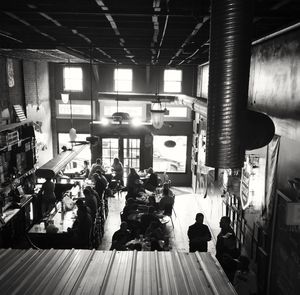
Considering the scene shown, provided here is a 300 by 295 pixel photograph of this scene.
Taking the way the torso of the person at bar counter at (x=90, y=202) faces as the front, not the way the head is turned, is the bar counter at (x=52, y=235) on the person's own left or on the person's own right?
on the person's own left

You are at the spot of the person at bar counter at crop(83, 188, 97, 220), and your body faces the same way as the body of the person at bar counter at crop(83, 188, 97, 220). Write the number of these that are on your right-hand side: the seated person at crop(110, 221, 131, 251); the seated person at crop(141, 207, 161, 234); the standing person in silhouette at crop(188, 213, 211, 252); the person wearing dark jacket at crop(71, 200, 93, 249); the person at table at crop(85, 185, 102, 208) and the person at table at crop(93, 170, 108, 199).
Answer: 2

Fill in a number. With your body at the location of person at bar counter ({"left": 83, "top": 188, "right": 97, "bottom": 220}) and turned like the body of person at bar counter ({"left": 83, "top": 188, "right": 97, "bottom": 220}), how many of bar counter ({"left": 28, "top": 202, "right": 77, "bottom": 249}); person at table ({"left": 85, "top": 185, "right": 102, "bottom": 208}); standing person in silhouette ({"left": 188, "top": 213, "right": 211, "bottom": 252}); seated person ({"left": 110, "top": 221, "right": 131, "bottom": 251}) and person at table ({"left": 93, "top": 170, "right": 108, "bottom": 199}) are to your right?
2

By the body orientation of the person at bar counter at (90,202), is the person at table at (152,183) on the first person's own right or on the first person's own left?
on the first person's own right

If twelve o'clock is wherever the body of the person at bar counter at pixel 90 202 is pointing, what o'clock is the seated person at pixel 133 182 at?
The seated person is roughly at 4 o'clock from the person at bar counter.

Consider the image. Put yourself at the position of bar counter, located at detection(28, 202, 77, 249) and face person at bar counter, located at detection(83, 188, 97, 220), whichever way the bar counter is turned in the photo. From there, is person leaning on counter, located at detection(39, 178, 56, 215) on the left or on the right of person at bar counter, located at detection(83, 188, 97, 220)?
left

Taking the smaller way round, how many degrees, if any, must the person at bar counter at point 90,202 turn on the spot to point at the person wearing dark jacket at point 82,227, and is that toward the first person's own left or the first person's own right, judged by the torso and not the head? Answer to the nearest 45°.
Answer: approximately 90° to the first person's own left

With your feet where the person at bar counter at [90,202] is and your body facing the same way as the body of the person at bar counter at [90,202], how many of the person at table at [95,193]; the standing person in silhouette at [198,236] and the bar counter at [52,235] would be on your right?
1

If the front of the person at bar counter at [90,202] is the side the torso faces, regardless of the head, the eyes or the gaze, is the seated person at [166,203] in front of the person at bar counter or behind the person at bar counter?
behind

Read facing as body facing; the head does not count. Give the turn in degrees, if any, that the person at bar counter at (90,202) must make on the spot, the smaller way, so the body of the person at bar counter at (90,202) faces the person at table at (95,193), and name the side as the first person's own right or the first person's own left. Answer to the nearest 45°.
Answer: approximately 90° to the first person's own right

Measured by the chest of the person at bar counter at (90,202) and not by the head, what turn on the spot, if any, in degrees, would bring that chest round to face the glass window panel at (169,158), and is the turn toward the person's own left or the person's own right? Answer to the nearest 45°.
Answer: approximately 135° to the person's own right

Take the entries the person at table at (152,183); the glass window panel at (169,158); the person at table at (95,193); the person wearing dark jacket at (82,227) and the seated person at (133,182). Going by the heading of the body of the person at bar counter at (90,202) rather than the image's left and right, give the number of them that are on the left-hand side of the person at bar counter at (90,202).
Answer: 1

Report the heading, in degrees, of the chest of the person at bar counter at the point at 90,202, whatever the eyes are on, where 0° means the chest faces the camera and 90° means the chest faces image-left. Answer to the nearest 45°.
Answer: approximately 90°
